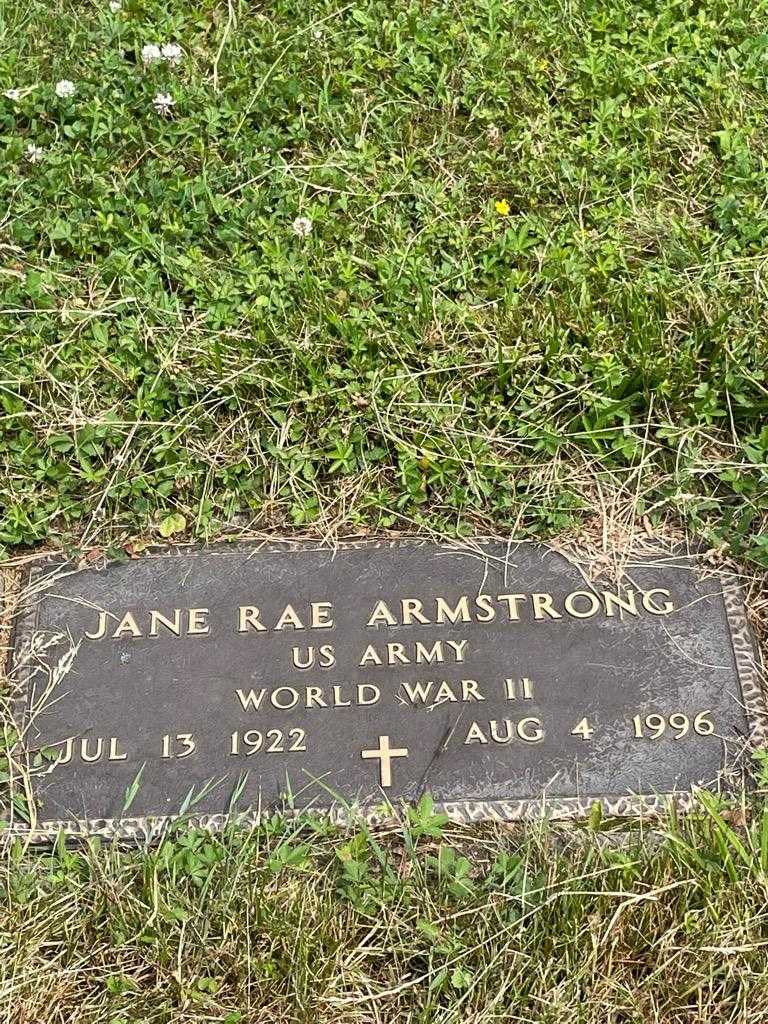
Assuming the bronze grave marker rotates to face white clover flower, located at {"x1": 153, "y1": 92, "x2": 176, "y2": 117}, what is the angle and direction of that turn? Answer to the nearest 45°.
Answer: approximately 135° to its right

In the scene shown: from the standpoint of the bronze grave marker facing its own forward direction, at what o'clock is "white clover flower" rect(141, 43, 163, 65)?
The white clover flower is roughly at 5 o'clock from the bronze grave marker.

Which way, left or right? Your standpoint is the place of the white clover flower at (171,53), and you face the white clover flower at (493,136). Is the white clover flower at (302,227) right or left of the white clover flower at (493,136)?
right

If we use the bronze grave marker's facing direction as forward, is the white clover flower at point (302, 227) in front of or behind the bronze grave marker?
behind

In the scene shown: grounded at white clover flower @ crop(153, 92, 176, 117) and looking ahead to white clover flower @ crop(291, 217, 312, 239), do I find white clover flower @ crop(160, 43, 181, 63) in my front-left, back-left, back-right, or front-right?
back-left

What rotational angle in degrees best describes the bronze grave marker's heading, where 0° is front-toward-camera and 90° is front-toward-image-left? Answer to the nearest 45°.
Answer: approximately 0°

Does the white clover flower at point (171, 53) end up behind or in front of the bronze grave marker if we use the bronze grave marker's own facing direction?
behind

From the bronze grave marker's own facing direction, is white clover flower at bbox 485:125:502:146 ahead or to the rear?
to the rear
